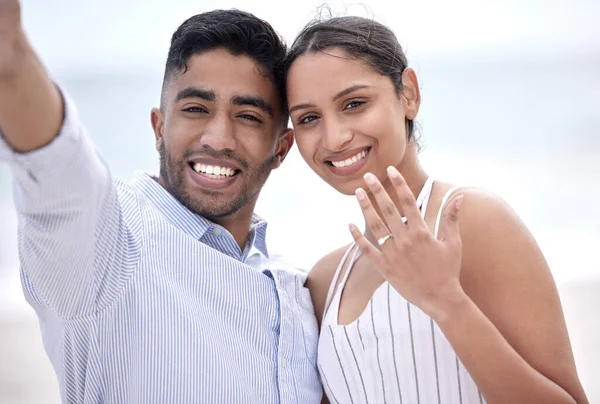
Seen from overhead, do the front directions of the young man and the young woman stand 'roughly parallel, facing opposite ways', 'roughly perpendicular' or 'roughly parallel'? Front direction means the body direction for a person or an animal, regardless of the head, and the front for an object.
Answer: roughly perpendicular

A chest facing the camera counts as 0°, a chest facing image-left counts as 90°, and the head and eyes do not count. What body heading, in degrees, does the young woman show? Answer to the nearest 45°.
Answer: approximately 45°

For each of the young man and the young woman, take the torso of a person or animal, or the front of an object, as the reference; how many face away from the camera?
0
